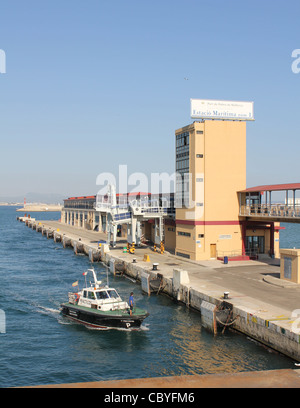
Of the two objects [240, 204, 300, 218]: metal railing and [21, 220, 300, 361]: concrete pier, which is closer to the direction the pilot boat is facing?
the concrete pier
